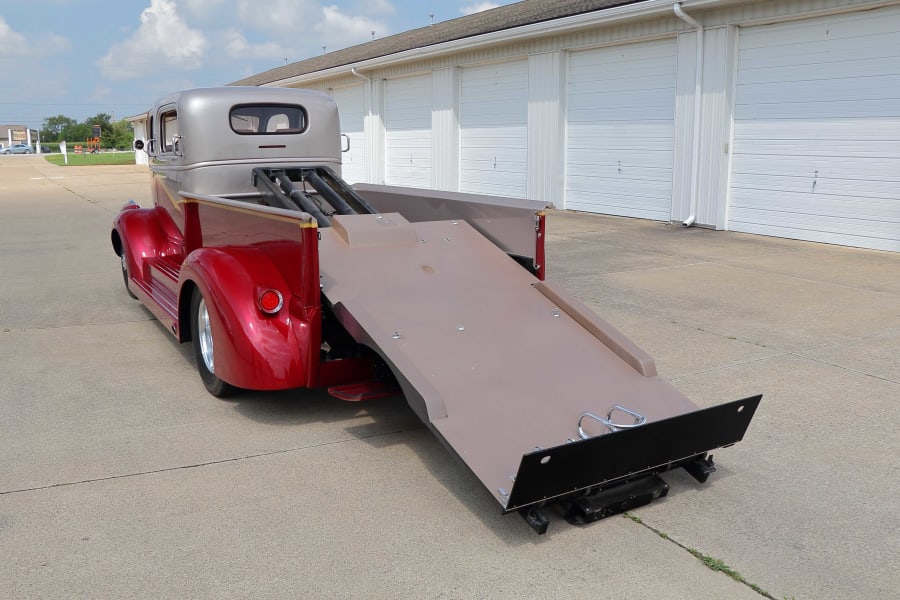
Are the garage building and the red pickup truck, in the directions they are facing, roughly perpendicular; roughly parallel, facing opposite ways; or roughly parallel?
roughly perpendicular

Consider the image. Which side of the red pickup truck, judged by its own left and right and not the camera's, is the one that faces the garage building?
right

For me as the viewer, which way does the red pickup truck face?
facing away from the viewer and to the left of the viewer

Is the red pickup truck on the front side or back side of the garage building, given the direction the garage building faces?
on the front side

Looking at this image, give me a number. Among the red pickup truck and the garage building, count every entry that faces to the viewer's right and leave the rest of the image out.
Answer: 0

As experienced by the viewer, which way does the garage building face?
facing the viewer and to the left of the viewer
